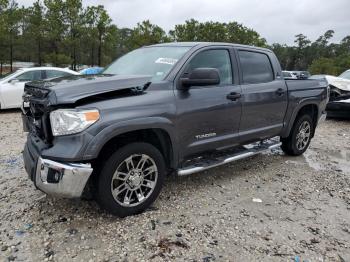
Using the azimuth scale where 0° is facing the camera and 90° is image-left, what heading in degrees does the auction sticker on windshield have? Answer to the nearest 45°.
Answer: approximately 45°

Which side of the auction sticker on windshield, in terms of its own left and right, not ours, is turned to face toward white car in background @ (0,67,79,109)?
right
